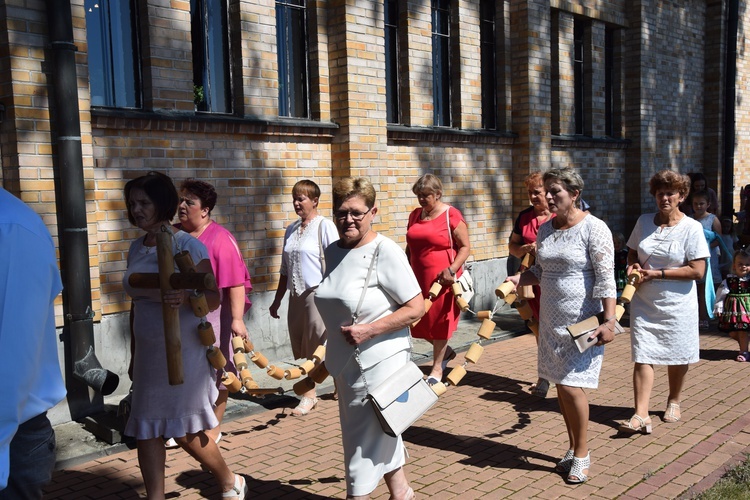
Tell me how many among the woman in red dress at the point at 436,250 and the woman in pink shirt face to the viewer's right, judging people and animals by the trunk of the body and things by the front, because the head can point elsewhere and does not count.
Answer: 0

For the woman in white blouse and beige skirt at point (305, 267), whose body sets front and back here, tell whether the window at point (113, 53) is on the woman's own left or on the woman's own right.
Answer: on the woman's own right

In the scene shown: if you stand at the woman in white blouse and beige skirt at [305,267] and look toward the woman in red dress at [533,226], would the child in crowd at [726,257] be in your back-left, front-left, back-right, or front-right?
front-left

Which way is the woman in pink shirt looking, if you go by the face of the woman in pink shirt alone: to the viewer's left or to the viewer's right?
to the viewer's left

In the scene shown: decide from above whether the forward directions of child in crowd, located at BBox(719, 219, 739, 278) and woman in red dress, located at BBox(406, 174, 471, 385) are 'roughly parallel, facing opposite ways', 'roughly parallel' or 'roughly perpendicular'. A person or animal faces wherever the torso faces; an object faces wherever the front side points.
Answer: roughly parallel

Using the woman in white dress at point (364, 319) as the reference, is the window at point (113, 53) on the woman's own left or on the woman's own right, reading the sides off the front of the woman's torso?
on the woman's own right

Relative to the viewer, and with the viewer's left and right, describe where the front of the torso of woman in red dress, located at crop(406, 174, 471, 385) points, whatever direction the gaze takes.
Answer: facing the viewer and to the left of the viewer

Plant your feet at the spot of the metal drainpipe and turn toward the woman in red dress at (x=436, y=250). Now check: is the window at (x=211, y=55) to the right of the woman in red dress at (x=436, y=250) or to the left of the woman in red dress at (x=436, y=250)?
left

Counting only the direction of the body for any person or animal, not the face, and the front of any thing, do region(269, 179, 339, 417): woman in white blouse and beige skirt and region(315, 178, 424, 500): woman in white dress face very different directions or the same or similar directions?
same or similar directions

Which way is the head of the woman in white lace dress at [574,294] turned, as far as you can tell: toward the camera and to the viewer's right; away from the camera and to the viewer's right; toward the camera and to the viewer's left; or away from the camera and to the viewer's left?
toward the camera and to the viewer's left

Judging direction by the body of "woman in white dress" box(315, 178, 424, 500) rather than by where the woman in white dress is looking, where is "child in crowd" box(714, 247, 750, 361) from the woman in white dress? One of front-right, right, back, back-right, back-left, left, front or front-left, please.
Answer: back

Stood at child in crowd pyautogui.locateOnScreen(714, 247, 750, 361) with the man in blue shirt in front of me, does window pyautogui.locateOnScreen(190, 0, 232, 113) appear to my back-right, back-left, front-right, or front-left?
front-right

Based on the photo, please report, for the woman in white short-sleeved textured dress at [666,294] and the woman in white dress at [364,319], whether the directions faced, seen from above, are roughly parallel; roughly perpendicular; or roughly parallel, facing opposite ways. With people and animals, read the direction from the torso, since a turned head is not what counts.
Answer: roughly parallel

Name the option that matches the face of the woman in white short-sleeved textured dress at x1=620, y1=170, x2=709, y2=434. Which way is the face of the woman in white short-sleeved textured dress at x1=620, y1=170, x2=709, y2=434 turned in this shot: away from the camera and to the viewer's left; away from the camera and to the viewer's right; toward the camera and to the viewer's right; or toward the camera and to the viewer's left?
toward the camera and to the viewer's left
